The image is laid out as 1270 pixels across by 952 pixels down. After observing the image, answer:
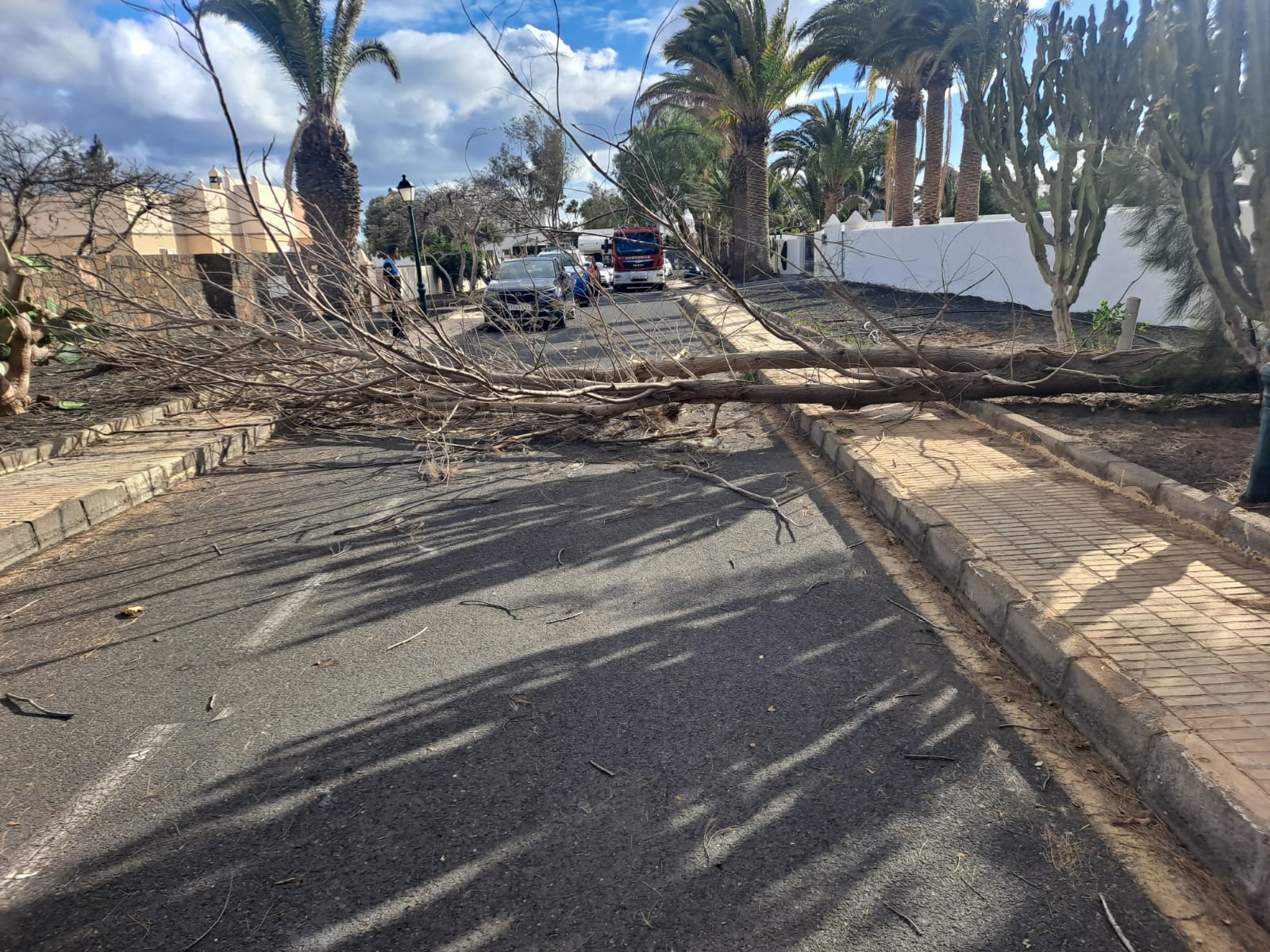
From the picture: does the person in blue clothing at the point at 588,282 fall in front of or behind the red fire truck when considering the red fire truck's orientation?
in front

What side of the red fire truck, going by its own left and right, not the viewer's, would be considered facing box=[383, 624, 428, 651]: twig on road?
front

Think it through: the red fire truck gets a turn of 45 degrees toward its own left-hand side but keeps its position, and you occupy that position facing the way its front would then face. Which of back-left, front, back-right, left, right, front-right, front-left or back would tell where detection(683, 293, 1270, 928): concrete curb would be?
front-right

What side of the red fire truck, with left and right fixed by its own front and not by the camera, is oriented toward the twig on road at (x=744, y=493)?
front

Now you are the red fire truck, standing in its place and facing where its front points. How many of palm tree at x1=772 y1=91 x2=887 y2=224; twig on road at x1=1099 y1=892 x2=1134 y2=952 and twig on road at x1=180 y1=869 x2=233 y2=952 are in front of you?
2

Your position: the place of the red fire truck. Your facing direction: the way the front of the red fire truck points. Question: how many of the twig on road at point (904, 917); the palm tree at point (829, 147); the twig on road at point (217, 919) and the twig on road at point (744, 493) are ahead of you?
3

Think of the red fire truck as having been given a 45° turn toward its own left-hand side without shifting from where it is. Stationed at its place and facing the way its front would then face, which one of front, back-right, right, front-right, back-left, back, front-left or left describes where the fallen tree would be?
front-right

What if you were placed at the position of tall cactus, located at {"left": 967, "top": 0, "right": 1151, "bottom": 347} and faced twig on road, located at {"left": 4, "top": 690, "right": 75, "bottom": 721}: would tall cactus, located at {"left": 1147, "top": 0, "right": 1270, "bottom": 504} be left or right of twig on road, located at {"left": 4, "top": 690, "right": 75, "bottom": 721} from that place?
left

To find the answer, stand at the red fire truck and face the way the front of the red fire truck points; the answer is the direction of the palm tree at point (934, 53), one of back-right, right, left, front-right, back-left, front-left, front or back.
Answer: front-left

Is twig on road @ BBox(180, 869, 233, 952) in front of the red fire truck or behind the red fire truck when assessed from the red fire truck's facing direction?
in front

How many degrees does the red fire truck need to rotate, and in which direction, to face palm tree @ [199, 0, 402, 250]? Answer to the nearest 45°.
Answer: approximately 45° to its right

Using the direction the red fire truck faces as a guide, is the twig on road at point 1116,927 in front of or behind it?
in front
